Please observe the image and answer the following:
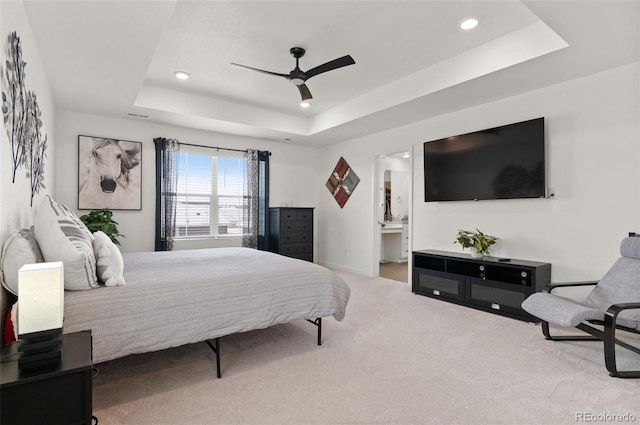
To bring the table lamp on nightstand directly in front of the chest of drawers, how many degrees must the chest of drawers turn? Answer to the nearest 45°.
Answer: approximately 45° to its right

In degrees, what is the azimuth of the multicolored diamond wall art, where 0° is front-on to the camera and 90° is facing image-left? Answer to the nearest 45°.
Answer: approximately 45°

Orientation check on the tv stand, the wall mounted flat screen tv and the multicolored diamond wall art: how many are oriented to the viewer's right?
0

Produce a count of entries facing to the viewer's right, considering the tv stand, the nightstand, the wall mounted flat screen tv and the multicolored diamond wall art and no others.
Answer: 1

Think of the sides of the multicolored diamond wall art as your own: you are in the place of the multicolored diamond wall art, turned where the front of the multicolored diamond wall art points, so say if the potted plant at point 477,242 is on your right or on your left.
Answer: on your left

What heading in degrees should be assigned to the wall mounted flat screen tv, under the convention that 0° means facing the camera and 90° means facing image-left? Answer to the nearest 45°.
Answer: approximately 45°

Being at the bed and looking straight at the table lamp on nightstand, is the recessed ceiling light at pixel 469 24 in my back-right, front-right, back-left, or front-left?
back-left

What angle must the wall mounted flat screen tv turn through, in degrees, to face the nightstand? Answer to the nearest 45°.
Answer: approximately 45° to its left

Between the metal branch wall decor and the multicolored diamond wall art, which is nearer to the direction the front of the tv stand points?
the metal branch wall decor

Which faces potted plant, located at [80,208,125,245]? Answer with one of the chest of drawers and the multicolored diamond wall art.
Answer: the multicolored diamond wall art

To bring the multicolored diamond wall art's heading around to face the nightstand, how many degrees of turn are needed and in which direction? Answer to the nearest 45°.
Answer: approximately 45° to its left

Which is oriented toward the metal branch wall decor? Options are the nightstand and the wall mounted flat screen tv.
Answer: the wall mounted flat screen tv

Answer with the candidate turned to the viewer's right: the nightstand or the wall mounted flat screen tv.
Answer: the nightstand

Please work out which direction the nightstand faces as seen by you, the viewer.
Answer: facing to the right of the viewer

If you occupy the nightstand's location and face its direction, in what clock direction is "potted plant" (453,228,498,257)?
The potted plant is roughly at 12 o'clock from the nightstand.

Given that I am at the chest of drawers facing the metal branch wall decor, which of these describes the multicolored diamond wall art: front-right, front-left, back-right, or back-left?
back-left

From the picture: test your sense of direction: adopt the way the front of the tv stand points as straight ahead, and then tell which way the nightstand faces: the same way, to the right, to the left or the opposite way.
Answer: the opposite way

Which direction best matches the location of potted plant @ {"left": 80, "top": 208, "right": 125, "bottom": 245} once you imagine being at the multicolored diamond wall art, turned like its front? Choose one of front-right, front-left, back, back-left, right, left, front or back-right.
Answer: front

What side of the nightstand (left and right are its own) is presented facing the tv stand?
front
